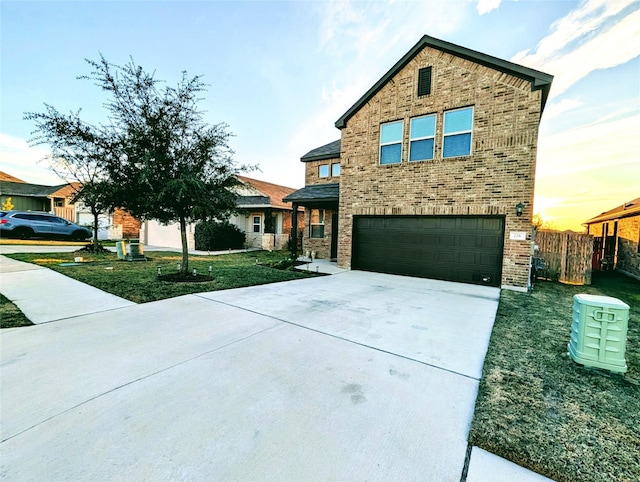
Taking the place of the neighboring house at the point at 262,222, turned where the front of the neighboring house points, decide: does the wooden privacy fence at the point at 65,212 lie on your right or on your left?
on your right

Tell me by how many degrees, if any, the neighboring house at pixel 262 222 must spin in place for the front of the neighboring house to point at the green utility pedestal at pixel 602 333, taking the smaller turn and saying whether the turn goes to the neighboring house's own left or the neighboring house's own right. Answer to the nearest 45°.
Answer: approximately 45° to the neighboring house's own left

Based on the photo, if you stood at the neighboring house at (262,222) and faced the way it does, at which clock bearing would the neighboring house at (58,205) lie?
the neighboring house at (58,205) is roughly at 3 o'clock from the neighboring house at (262,222).

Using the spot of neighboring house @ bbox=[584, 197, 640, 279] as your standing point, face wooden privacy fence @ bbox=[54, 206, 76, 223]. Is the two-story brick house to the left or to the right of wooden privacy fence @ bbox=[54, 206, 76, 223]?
left

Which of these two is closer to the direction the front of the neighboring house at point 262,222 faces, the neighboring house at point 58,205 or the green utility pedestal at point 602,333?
the green utility pedestal

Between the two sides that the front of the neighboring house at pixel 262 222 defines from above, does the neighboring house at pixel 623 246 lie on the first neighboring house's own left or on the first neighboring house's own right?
on the first neighboring house's own left

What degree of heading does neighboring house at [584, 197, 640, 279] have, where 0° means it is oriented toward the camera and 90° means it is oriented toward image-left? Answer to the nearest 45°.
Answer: approximately 45°
